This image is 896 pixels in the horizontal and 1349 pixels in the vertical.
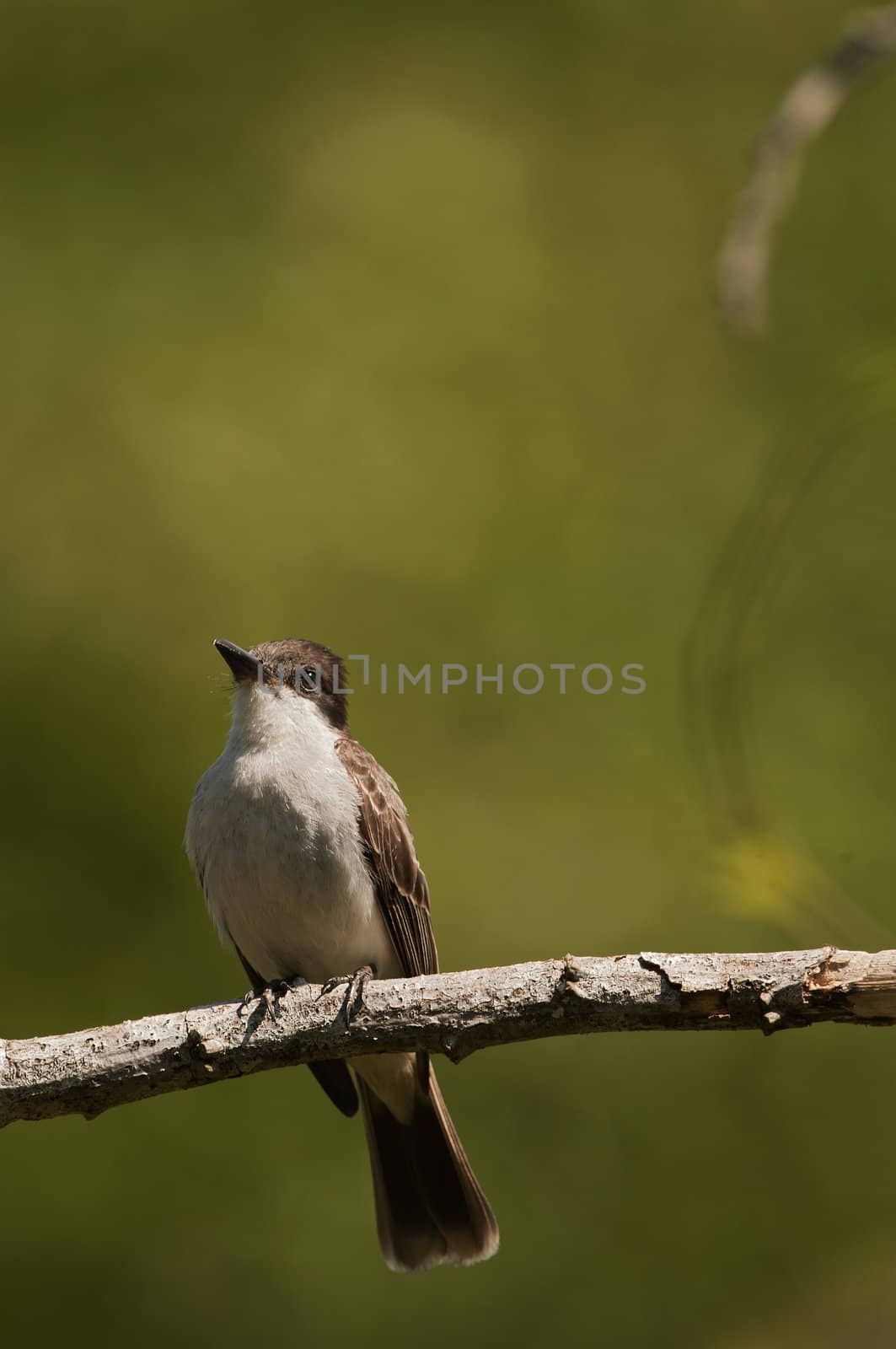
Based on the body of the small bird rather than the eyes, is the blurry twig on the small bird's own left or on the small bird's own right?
on the small bird's own left

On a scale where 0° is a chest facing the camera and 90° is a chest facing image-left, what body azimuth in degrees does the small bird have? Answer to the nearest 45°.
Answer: approximately 45°
